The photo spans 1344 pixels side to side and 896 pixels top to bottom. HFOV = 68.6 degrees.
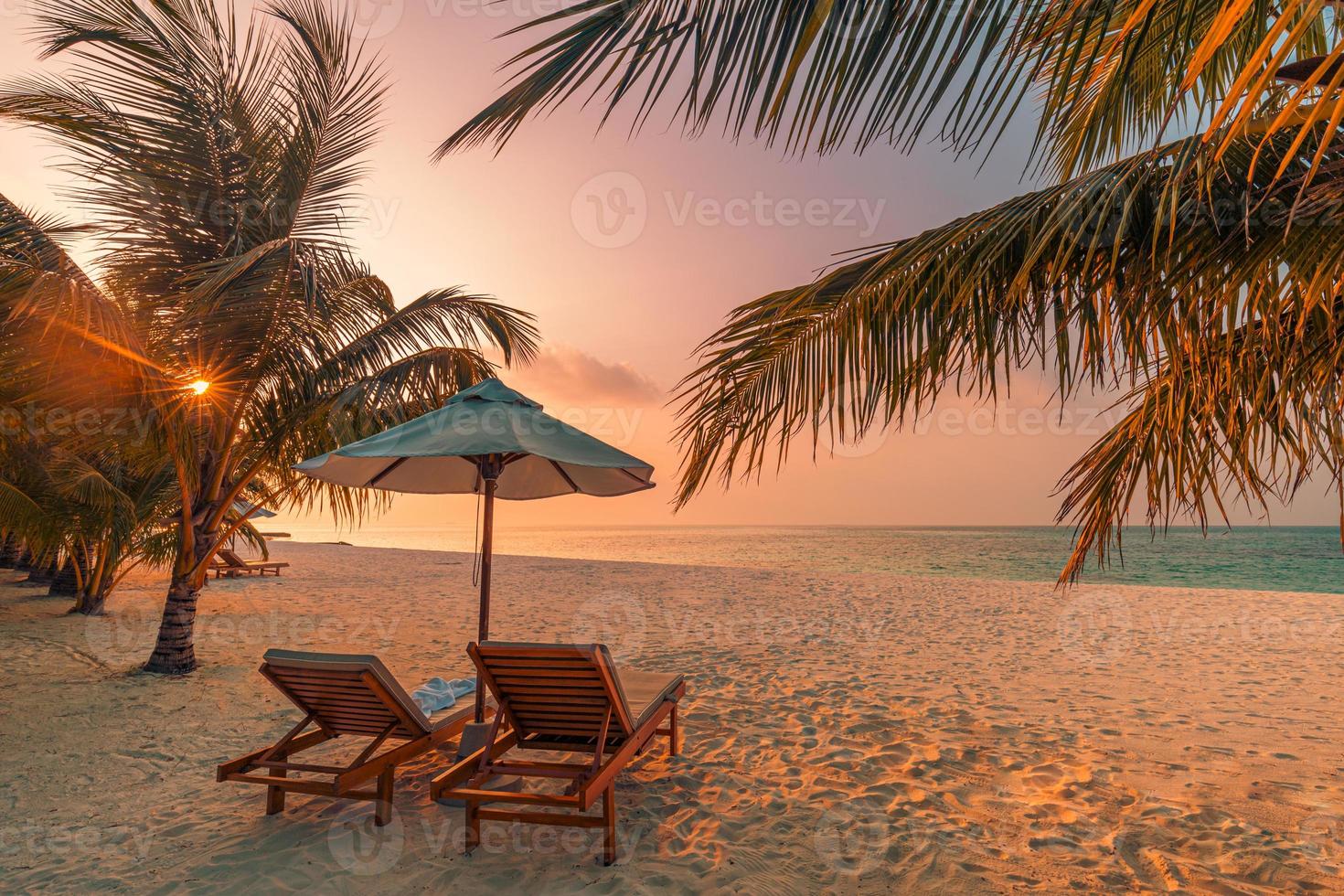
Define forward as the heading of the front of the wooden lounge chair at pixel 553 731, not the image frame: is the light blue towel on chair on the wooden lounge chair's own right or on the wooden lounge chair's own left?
on the wooden lounge chair's own left

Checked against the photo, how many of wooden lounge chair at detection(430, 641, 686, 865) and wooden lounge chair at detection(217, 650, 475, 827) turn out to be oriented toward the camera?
0

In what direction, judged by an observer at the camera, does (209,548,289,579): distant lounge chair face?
facing to the right of the viewer

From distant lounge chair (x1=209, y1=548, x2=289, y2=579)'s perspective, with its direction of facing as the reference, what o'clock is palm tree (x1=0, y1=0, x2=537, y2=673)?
The palm tree is roughly at 3 o'clock from the distant lounge chair.

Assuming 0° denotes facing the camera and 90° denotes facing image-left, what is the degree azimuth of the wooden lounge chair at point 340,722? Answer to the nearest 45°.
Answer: approximately 225°

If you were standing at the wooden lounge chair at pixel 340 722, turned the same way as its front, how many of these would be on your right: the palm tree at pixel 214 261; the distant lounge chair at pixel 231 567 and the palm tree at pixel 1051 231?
1

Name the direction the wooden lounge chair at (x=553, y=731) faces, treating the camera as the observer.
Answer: facing away from the viewer and to the right of the viewer

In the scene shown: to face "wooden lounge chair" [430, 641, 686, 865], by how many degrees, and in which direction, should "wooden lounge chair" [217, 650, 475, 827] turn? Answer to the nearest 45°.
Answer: approximately 90° to its right

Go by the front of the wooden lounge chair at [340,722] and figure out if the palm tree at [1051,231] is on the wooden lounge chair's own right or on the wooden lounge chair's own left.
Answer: on the wooden lounge chair's own right

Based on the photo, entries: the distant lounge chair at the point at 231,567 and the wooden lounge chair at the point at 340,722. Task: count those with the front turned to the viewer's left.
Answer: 0

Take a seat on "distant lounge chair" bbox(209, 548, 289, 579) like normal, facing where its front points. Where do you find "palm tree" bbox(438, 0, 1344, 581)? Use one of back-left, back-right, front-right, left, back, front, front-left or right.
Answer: right

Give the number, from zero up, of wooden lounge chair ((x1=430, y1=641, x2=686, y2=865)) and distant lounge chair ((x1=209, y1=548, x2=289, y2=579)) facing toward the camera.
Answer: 0

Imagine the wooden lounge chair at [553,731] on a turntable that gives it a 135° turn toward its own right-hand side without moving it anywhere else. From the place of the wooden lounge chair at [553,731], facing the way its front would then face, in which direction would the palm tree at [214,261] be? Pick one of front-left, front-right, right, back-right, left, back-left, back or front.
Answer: back-right
